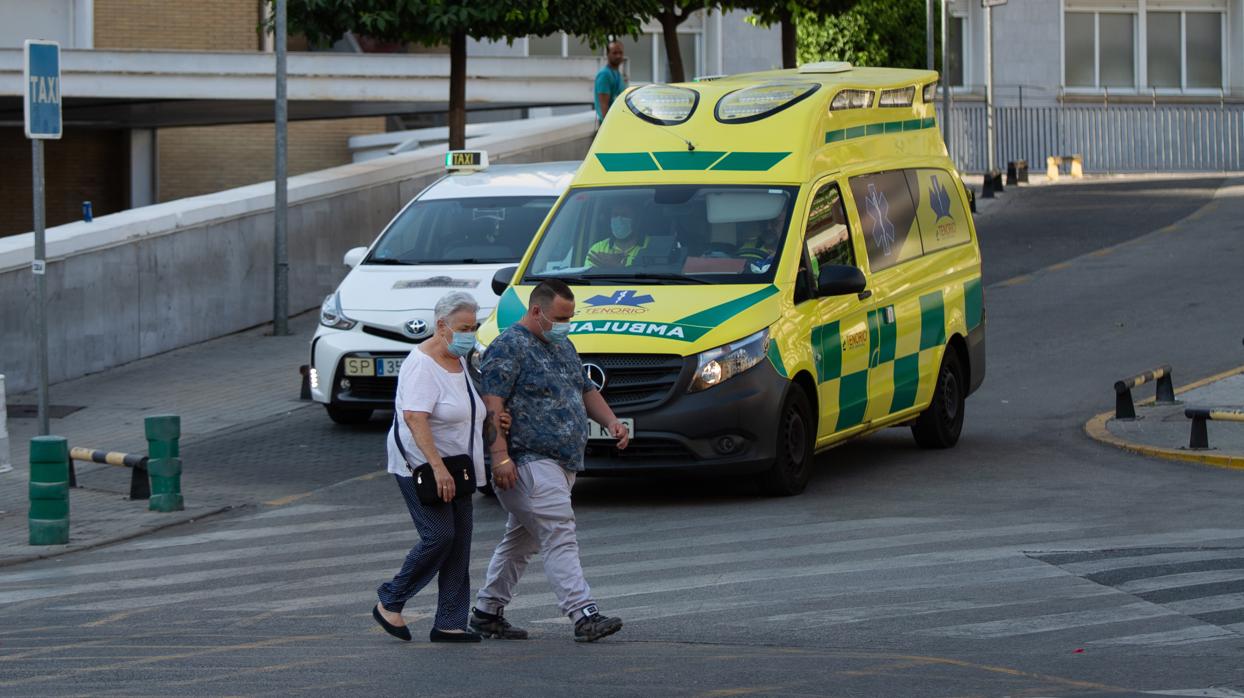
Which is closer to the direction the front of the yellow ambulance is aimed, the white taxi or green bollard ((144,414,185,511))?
the green bollard

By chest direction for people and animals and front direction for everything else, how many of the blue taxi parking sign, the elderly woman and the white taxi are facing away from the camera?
0

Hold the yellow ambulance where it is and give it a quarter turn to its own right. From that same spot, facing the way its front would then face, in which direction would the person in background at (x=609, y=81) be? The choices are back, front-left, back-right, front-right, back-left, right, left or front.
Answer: front-right

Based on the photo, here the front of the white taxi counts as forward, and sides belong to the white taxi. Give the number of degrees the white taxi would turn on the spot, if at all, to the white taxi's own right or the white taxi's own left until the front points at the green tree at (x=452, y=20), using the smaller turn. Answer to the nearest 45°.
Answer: approximately 135° to the white taxi's own right

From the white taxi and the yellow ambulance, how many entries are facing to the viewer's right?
0

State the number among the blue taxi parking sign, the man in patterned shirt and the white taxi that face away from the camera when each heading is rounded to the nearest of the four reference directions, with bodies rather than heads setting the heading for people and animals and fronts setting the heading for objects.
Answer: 0

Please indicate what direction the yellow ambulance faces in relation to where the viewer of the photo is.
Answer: facing the viewer and to the left of the viewer

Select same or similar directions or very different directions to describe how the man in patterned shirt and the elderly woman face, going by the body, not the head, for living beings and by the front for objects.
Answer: same or similar directions

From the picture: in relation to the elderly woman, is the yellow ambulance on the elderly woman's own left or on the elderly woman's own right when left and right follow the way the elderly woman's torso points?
on the elderly woman's own left

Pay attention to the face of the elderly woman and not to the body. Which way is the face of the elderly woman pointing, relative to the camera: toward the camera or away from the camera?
toward the camera

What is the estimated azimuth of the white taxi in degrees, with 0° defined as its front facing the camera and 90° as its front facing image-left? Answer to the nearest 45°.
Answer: approximately 45°
